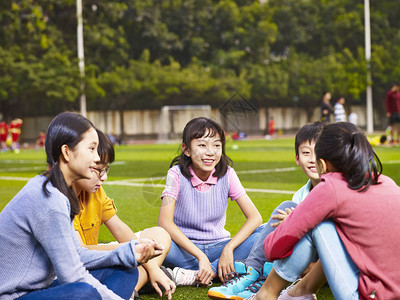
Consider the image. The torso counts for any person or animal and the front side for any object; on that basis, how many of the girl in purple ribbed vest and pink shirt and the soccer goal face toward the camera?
2

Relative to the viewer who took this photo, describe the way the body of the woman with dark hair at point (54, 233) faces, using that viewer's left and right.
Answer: facing to the right of the viewer

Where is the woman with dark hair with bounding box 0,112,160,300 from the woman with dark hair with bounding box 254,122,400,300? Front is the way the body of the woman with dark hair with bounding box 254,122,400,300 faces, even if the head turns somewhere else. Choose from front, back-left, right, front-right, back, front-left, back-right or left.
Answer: front-left

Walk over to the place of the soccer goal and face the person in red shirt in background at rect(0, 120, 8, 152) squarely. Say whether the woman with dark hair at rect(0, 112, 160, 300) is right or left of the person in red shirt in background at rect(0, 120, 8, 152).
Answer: left

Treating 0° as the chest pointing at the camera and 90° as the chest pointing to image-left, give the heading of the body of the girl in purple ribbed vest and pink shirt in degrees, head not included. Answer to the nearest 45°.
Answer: approximately 0°

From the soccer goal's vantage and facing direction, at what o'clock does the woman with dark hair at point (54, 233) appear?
The woman with dark hair is roughly at 12 o'clock from the soccer goal.

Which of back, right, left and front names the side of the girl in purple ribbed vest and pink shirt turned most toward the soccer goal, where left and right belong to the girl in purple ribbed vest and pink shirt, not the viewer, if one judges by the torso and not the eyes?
back

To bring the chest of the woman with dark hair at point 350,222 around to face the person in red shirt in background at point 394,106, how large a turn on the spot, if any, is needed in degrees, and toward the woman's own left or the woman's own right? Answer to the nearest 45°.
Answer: approximately 45° to the woman's own right

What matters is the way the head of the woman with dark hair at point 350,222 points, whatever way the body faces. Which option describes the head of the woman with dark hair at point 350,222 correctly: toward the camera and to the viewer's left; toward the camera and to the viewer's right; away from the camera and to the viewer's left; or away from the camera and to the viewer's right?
away from the camera and to the viewer's left

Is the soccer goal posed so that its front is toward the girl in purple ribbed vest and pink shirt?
yes

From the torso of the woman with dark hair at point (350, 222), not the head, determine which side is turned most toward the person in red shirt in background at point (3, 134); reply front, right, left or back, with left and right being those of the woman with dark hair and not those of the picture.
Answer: front

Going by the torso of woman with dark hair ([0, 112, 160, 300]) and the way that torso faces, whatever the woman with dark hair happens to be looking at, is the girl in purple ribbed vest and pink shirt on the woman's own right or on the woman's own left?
on the woman's own left

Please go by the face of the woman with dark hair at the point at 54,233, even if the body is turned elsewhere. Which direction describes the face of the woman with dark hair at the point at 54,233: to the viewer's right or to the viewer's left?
to the viewer's right

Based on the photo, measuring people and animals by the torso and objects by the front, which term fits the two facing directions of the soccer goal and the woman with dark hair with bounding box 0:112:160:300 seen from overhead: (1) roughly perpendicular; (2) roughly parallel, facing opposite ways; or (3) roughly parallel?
roughly perpendicular

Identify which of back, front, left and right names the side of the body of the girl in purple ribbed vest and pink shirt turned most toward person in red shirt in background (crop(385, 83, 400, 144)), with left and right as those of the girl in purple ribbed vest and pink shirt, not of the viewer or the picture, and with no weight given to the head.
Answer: back

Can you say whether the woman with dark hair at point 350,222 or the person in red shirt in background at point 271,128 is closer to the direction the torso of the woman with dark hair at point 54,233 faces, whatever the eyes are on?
the woman with dark hair
